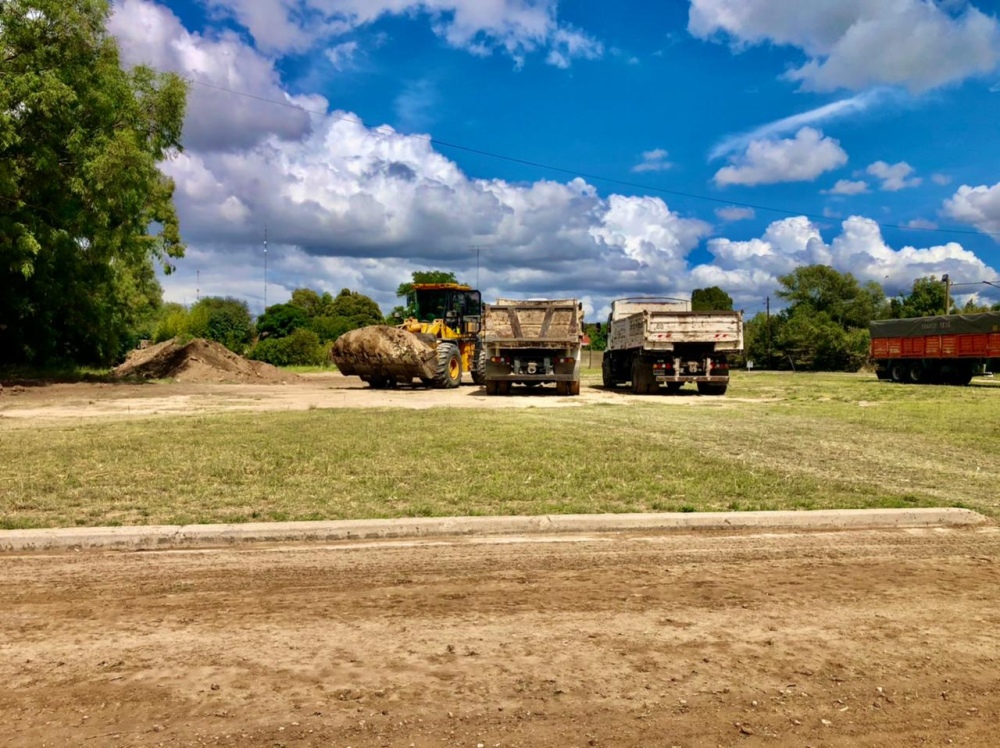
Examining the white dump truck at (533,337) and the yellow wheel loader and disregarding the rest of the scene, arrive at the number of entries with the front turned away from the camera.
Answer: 1

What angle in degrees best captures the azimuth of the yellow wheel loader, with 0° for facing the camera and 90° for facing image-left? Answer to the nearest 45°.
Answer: approximately 45°

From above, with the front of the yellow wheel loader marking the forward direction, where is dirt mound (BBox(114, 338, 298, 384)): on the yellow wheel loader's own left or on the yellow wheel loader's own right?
on the yellow wheel loader's own right

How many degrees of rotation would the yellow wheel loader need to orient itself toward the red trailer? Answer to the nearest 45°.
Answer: approximately 135° to its left

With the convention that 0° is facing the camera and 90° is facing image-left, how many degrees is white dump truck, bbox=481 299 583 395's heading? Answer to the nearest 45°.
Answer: approximately 180°

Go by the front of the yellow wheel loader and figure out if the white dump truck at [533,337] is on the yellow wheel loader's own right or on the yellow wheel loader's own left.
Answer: on the yellow wheel loader's own left

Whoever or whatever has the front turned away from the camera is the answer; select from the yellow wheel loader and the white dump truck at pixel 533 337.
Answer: the white dump truck

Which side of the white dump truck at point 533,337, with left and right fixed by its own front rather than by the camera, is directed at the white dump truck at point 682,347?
right

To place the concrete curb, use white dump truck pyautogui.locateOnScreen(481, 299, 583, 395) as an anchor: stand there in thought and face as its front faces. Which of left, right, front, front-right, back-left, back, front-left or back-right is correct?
back

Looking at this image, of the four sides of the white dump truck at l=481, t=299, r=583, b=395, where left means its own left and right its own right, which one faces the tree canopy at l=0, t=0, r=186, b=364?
left
